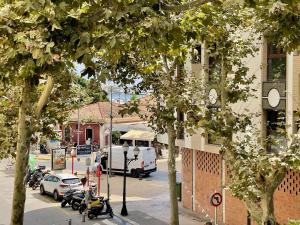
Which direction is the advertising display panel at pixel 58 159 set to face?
toward the camera

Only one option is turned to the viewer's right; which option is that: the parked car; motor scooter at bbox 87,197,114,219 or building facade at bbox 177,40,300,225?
the motor scooter

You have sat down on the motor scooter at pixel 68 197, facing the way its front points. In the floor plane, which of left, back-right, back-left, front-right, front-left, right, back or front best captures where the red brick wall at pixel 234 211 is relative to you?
left

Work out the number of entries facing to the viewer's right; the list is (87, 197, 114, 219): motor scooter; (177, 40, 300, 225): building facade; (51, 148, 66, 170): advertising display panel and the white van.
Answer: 1

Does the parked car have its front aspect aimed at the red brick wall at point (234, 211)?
no

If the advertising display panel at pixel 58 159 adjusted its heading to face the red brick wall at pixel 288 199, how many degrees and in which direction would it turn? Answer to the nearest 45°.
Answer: approximately 45° to its left

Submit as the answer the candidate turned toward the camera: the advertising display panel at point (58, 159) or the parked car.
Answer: the advertising display panel

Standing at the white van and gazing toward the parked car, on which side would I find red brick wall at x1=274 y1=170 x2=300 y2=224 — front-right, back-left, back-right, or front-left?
front-left

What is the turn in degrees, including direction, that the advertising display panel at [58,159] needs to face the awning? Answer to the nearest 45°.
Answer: approximately 135° to its left

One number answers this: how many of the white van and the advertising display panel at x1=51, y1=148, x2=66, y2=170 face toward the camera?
1

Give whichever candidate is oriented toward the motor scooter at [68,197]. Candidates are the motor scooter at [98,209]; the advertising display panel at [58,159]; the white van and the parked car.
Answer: the advertising display panel
